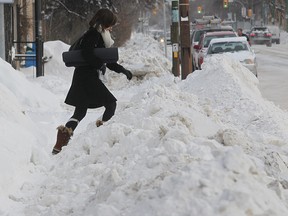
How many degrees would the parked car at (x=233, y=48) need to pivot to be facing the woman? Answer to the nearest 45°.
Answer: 0° — it already faces them

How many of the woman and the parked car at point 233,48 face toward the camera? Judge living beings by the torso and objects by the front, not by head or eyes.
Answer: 1

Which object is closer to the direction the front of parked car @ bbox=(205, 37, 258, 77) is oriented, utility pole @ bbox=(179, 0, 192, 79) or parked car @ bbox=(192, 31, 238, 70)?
the utility pole

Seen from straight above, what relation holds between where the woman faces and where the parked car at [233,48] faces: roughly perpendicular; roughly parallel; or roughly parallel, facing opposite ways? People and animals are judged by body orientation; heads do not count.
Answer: roughly perpendicular

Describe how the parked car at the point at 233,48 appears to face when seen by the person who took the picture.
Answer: facing the viewer

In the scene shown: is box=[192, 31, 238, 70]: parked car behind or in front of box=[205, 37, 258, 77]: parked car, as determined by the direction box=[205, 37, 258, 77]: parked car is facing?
behind

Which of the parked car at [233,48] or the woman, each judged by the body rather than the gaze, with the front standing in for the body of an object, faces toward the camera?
the parked car
